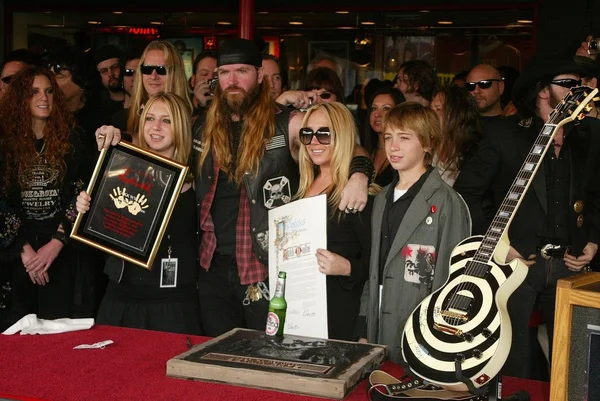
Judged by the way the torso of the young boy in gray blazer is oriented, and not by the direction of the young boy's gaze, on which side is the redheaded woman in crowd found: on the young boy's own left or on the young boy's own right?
on the young boy's own right

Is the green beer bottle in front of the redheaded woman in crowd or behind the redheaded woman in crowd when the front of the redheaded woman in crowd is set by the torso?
in front

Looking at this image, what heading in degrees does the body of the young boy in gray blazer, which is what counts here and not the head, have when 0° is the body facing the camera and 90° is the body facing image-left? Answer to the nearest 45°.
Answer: approximately 45°

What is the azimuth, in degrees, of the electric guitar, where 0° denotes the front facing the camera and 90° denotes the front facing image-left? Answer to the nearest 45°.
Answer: approximately 45°

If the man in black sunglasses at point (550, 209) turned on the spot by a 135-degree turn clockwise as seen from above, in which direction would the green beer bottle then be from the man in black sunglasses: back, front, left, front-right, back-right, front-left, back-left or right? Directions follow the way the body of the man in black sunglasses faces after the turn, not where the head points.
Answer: front-left

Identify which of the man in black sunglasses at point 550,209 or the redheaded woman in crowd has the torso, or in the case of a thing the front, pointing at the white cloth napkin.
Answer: the redheaded woman in crowd

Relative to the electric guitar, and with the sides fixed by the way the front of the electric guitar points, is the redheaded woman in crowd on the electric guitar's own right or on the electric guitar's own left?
on the electric guitar's own right
